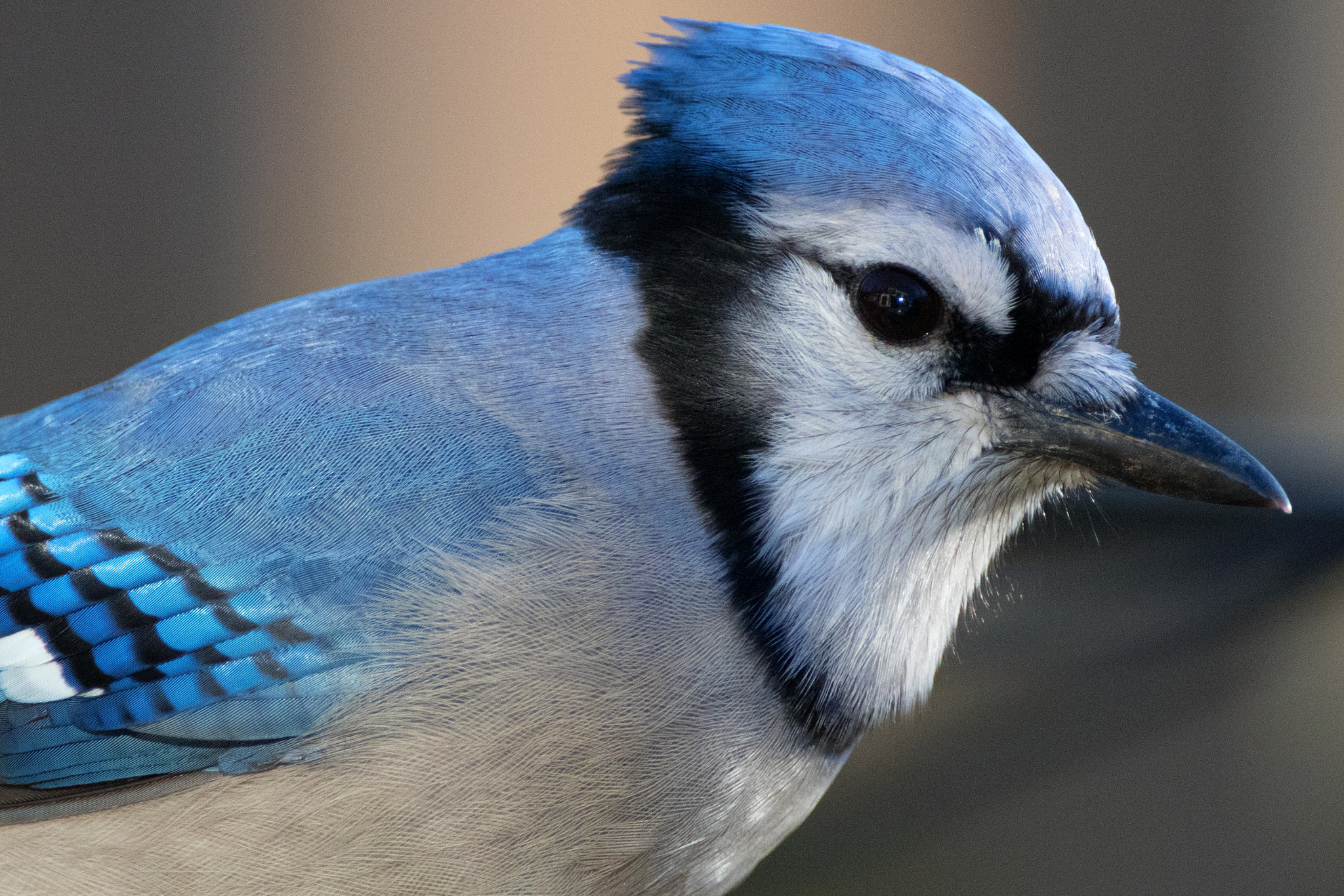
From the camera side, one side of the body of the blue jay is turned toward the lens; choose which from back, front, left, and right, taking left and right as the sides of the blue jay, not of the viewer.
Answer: right
